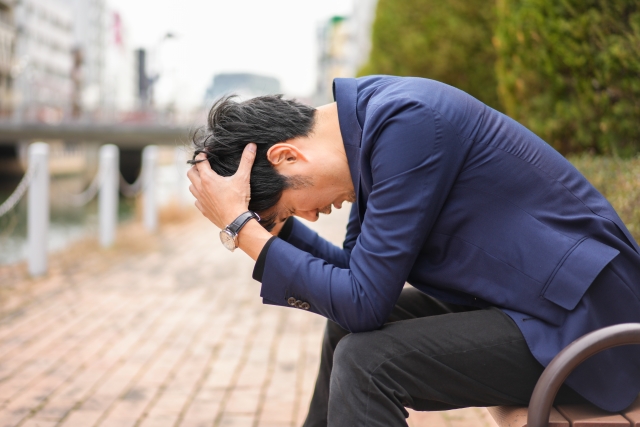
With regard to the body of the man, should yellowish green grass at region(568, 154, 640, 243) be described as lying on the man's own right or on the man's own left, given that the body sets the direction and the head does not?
on the man's own right

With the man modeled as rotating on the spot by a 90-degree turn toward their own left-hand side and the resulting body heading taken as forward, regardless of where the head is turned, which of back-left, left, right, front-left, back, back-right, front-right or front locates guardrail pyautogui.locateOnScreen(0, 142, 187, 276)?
back-right

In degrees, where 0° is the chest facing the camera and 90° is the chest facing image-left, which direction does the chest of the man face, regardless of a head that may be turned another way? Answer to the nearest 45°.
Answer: approximately 90°

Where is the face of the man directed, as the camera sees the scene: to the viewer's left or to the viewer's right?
to the viewer's left

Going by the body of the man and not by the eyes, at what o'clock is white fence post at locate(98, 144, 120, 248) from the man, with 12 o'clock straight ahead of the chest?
The white fence post is roughly at 2 o'clock from the man.

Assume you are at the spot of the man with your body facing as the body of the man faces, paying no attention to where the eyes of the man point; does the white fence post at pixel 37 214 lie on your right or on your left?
on your right
